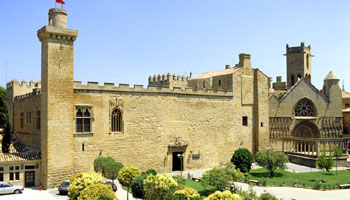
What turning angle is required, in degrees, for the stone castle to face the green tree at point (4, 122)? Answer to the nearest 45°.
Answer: approximately 90° to its right

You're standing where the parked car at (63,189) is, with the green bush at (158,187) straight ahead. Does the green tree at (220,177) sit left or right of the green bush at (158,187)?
left

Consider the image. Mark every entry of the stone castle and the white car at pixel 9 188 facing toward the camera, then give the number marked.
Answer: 1

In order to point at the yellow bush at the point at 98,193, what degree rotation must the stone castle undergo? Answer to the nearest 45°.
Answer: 0° — it already faces it

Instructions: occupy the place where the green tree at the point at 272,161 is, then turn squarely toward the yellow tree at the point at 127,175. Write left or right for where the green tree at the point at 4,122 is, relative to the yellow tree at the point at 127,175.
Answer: right

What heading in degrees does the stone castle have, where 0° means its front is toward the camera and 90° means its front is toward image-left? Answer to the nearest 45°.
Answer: approximately 0°

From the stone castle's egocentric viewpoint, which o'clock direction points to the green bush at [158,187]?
The green bush is roughly at 12 o'clock from the stone castle.
